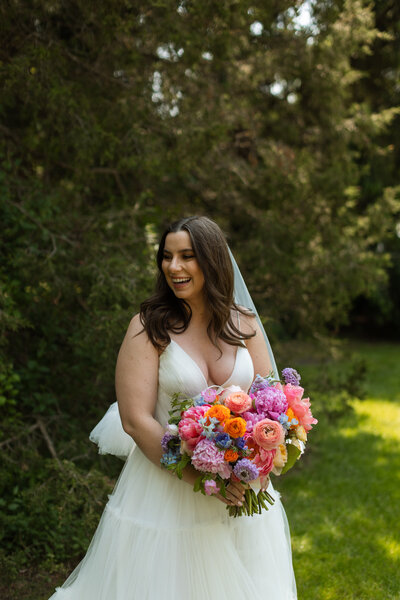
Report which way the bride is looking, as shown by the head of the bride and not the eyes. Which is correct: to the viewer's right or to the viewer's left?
to the viewer's left
